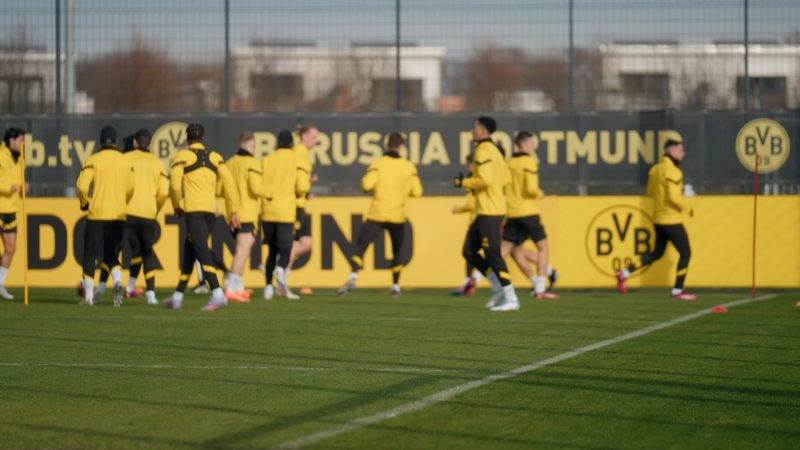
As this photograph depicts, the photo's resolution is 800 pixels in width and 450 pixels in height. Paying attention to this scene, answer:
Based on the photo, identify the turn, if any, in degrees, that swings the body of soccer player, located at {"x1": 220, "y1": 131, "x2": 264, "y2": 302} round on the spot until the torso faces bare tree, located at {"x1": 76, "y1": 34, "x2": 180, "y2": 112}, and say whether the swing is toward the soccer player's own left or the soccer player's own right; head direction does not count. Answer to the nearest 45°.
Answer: approximately 45° to the soccer player's own left

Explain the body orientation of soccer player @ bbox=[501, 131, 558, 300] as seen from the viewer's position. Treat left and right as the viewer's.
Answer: facing away from the viewer and to the right of the viewer

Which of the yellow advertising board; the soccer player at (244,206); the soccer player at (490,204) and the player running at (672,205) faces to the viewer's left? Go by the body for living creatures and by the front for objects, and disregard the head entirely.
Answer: the soccer player at (490,204)

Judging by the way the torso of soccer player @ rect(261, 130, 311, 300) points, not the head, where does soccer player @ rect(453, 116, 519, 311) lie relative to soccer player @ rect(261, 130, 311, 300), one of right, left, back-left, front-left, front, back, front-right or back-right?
right

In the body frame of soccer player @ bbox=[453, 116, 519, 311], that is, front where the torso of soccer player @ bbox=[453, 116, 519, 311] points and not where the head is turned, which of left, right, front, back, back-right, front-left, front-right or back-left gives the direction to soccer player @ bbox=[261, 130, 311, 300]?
front-right

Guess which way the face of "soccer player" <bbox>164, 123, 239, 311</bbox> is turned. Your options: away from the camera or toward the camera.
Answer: away from the camera

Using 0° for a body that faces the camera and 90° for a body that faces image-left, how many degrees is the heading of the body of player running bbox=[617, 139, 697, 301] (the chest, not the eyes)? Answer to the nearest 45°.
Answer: approximately 270°

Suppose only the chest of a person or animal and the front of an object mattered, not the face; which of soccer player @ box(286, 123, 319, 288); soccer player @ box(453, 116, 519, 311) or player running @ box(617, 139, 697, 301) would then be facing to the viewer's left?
soccer player @ box(453, 116, 519, 311)

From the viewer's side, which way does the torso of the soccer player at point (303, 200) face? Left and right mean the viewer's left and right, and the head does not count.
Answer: facing to the right of the viewer

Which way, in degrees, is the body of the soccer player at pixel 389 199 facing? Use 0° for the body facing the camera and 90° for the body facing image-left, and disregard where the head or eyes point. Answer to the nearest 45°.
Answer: approximately 180°

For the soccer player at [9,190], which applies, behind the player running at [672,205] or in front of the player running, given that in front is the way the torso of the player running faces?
behind

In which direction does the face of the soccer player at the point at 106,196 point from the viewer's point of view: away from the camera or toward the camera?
away from the camera

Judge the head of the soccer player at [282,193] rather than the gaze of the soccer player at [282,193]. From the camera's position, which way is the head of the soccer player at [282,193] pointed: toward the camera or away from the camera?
away from the camera

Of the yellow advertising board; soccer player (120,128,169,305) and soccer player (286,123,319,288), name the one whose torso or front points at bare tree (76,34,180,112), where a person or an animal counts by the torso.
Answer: soccer player (120,128,169,305)

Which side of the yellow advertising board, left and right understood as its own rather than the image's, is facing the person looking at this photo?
front

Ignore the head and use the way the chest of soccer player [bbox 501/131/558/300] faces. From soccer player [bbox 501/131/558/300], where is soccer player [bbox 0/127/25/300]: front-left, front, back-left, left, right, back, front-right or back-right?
back-left
